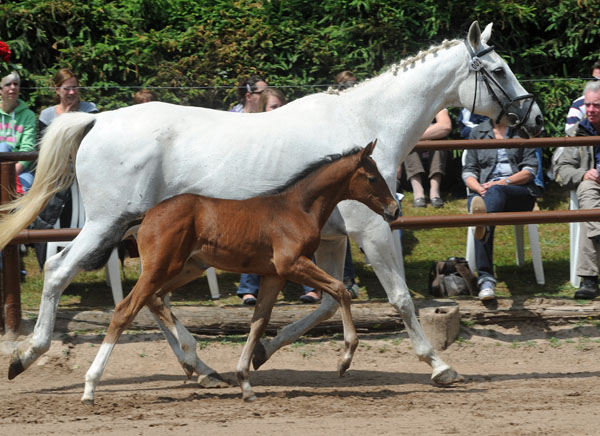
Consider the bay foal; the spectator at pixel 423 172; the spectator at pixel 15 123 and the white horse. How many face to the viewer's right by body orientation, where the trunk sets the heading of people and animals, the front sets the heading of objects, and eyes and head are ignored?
2

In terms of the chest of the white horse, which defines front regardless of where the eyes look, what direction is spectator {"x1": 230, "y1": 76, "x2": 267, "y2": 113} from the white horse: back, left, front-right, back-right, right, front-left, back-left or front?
left

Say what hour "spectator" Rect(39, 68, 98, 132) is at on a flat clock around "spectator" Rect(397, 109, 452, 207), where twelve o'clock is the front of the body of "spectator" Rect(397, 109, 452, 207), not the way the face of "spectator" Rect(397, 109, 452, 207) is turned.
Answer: "spectator" Rect(39, 68, 98, 132) is roughly at 2 o'clock from "spectator" Rect(397, 109, 452, 207).

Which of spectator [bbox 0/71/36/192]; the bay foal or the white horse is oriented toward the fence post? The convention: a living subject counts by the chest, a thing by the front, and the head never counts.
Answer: the spectator

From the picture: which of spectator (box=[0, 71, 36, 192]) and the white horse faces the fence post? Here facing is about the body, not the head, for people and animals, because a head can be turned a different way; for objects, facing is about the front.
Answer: the spectator

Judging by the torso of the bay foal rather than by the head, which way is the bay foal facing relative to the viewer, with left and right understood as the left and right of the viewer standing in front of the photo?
facing to the right of the viewer

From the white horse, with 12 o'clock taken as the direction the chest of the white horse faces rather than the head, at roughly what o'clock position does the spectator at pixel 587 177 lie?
The spectator is roughly at 11 o'clock from the white horse.

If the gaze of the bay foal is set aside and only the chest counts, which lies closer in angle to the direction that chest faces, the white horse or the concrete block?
the concrete block

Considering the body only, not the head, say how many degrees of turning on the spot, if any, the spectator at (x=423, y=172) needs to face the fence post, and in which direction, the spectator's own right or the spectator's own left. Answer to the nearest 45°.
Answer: approximately 45° to the spectator's own right

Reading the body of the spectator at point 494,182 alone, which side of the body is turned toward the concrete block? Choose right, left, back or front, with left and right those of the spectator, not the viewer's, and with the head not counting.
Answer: front

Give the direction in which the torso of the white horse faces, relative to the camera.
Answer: to the viewer's right

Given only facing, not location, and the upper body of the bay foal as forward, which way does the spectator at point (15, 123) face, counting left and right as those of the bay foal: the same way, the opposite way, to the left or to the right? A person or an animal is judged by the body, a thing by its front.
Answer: to the right

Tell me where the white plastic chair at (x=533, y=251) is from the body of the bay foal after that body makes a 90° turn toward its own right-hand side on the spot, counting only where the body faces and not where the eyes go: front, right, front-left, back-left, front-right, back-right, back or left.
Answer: back-left

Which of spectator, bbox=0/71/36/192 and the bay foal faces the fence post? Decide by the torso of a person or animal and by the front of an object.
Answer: the spectator
